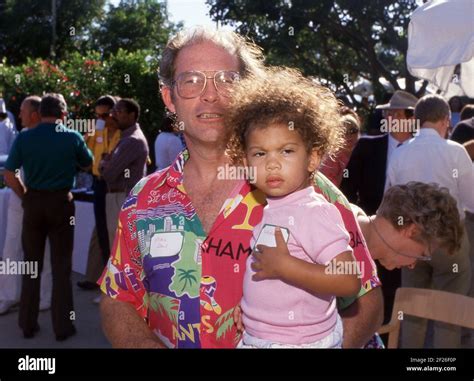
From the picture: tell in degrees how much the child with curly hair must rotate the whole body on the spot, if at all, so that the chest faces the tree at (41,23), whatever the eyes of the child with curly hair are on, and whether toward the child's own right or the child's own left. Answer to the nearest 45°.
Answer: approximately 135° to the child's own right

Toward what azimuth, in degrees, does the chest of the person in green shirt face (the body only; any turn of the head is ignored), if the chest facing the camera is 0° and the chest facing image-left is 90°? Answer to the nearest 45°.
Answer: approximately 180°

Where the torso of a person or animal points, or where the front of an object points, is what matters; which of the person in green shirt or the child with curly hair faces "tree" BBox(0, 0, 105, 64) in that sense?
the person in green shirt

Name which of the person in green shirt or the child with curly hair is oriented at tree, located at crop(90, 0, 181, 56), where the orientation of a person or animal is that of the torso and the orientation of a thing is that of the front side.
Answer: the person in green shirt

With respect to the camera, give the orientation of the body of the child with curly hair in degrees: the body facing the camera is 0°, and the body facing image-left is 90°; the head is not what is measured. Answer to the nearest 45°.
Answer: approximately 45°

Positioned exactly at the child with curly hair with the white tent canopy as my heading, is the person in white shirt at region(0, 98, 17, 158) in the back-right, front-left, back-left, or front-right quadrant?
front-left

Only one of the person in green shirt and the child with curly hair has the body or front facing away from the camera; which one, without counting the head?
the person in green shirt

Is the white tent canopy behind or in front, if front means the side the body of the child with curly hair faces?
behind

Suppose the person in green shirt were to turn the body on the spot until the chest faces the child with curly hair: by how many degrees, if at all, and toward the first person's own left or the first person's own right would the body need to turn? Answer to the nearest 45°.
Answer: approximately 180°

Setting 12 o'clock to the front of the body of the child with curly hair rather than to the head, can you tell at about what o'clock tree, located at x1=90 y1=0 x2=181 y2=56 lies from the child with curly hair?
The tree is roughly at 4 o'clock from the child with curly hair.

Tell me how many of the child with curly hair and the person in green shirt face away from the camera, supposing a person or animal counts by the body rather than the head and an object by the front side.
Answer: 1
